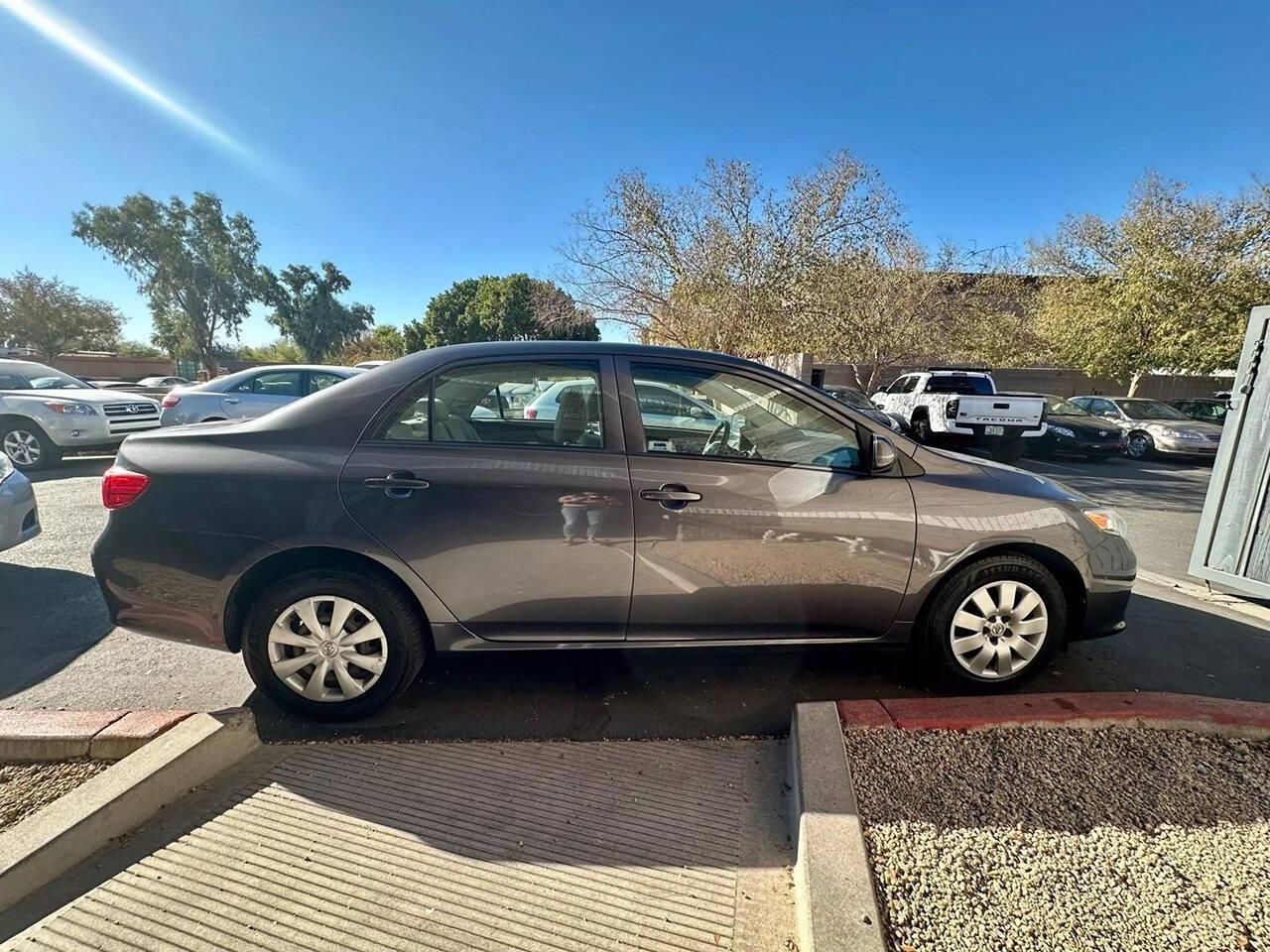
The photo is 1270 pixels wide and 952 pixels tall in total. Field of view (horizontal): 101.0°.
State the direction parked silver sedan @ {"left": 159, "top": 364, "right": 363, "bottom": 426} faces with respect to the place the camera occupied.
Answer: facing to the right of the viewer

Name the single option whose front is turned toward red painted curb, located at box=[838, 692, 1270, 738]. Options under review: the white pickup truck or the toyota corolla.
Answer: the toyota corolla

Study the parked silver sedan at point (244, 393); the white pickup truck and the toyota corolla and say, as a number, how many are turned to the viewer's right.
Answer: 2

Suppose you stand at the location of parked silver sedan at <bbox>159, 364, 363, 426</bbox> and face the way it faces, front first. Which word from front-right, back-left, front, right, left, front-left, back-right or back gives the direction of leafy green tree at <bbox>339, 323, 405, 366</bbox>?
left

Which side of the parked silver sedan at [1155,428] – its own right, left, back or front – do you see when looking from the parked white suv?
right

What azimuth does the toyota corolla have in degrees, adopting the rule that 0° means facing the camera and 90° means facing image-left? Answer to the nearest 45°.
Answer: approximately 270°

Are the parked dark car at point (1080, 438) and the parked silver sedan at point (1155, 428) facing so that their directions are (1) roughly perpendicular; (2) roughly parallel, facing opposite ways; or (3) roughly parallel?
roughly parallel

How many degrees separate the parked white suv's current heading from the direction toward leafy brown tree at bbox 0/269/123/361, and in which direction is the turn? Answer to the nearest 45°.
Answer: approximately 135° to its left

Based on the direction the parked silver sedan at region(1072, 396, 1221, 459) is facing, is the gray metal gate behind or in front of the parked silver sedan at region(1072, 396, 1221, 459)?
in front

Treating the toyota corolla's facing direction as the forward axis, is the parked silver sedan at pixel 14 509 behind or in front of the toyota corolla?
behind

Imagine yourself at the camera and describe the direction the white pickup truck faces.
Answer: facing away from the viewer and to the left of the viewer

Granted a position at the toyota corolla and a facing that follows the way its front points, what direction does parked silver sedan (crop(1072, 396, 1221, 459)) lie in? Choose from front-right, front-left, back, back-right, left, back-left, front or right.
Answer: front-left

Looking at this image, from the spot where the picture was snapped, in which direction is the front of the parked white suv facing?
facing the viewer and to the right of the viewer

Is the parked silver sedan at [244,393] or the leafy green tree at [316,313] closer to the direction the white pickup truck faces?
the leafy green tree

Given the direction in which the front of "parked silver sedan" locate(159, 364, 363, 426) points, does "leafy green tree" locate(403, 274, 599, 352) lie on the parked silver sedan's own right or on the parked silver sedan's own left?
on the parked silver sedan's own left

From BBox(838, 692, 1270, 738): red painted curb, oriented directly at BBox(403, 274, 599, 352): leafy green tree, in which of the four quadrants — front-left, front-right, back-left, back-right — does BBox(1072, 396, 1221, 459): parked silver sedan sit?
front-right

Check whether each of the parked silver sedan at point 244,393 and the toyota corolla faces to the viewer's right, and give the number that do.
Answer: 2

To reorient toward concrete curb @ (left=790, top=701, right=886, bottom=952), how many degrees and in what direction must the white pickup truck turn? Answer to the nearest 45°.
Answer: approximately 135° to its left
